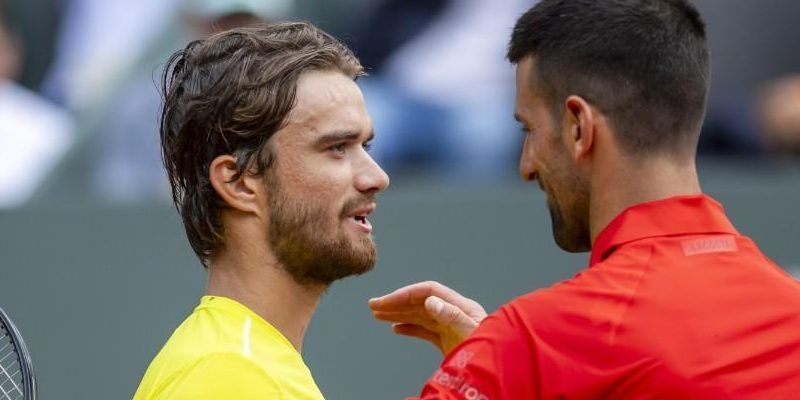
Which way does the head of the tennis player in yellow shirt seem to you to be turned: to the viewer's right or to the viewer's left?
to the viewer's right

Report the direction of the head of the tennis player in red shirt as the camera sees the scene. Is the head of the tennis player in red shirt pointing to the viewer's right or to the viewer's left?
to the viewer's left

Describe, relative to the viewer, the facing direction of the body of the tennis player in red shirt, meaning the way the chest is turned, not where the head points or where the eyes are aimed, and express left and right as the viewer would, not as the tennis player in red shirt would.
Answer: facing away from the viewer and to the left of the viewer

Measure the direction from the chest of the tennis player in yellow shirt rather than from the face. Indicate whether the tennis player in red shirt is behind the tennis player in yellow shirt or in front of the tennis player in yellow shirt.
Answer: in front

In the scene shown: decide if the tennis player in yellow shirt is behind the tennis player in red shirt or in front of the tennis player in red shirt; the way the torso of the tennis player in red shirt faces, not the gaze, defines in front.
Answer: in front
